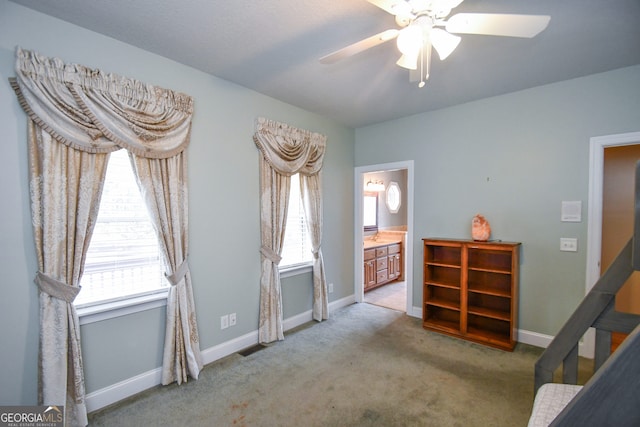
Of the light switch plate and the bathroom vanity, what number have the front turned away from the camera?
0

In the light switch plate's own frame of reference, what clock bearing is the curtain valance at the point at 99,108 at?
The curtain valance is roughly at 1 o'clock from the light switch plate.

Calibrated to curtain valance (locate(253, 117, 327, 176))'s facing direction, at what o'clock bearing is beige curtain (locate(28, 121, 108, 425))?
The beige curtain is roughly at 3 o'clock from the curtain valance.

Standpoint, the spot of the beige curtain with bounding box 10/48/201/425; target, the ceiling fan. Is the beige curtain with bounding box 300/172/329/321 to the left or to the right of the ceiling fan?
left

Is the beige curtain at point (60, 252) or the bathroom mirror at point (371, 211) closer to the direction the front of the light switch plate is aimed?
the beige curtain

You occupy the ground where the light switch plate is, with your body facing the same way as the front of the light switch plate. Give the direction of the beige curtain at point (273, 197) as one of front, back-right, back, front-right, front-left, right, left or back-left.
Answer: front-right

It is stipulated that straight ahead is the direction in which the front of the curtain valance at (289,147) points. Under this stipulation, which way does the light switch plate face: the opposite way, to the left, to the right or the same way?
to the right

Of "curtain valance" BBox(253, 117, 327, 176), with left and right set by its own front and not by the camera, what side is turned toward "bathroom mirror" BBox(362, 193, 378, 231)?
left

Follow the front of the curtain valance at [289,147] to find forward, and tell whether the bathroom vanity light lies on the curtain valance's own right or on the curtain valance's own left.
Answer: on the curtain valance's own left

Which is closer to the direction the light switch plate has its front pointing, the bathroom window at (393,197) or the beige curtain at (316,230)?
the beige curtain
